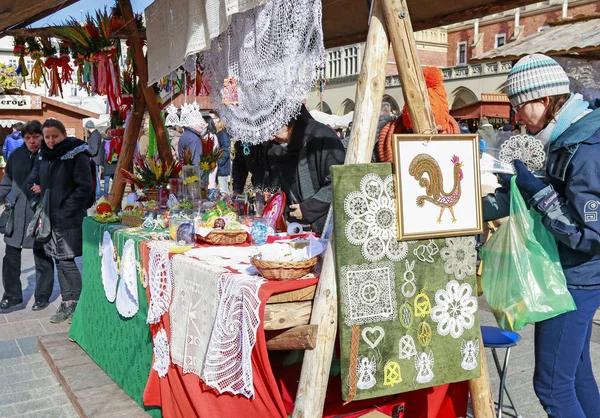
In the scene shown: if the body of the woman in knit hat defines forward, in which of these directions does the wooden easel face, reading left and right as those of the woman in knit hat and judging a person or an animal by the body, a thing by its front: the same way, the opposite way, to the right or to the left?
to the left

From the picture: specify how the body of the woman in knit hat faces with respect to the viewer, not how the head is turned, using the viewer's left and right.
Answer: facing to the left of the viewer

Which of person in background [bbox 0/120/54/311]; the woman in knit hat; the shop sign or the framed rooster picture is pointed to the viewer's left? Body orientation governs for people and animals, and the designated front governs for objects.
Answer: the woman in knit hat

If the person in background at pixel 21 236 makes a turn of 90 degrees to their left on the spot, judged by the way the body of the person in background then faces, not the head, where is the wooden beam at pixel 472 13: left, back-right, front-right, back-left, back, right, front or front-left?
front-right

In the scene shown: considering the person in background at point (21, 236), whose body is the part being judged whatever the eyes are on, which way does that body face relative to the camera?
toward the camera

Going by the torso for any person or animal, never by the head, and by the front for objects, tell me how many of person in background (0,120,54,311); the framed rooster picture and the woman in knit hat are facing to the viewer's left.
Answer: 1

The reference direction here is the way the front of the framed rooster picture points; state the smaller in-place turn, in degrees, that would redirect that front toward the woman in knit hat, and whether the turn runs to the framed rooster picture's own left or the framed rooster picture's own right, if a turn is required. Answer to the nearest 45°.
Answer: approximately 90° to the framed rooster picture's own left

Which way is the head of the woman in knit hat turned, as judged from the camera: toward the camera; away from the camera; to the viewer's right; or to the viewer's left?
to the viewer's left

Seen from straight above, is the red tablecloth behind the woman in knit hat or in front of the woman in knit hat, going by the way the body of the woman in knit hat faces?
in front

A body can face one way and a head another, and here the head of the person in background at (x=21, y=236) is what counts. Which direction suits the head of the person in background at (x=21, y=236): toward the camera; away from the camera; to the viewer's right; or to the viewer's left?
toward the camera

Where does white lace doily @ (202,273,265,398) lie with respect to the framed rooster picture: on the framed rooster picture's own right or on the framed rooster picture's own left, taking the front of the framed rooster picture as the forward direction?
on the framed rooster picture's own right

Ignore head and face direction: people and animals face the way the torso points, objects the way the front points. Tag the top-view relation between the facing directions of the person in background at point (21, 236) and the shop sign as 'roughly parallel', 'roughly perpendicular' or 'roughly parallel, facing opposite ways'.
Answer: roughly parallel

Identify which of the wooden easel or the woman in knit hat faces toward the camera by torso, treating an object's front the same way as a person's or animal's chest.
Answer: the wooden easel

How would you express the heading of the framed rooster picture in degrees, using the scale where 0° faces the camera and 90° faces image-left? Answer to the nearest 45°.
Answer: approximately 0°

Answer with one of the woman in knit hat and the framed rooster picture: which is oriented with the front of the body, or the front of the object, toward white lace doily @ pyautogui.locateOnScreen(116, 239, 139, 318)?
the woman in knit hat

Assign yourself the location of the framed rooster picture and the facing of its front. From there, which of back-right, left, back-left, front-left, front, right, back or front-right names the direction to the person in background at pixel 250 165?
back-right

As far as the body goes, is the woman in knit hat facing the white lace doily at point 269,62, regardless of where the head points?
yes

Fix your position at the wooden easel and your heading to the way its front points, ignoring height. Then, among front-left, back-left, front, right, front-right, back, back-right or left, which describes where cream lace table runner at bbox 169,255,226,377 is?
right
